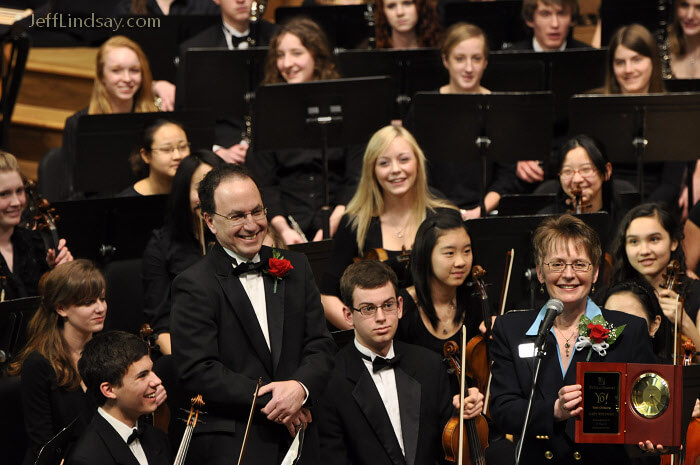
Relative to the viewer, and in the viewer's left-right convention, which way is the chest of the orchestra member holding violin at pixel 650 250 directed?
facing the viewer and to the left of the viewer

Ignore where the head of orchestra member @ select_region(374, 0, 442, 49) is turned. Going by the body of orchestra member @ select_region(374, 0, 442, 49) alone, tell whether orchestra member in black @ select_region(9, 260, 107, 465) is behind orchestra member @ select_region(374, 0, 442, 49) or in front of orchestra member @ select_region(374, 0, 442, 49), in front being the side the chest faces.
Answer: in front

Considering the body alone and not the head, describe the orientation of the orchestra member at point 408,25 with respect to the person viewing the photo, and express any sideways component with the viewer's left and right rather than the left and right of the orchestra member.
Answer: facing the viewer

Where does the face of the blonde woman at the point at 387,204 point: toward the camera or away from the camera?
toward the camera

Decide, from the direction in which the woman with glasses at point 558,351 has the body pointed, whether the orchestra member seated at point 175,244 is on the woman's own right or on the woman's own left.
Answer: on the woman's own right

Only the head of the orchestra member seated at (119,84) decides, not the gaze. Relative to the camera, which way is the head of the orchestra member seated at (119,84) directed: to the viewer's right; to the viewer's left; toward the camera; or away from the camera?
toward the camera

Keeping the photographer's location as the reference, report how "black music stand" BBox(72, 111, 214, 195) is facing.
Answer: facing away from the viewer

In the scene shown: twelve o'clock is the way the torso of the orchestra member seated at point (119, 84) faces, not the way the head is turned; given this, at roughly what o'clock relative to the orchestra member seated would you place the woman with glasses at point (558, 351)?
The woman with glasses is roughly at 11 o'clock from the orchestra member seated.

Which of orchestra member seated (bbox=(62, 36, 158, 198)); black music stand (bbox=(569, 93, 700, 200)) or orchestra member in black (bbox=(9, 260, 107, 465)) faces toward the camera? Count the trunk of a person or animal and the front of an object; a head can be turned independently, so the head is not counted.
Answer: orchestra member seated (bbox=(62, 36, 158, 198))

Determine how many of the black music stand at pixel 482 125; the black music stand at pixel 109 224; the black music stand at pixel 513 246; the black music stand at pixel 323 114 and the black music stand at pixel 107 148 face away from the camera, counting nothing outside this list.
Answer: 5

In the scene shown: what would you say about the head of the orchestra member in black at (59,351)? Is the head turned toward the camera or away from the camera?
toward the camera

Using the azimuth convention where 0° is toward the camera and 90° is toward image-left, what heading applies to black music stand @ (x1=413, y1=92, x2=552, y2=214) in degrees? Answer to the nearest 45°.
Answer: approximately 180°

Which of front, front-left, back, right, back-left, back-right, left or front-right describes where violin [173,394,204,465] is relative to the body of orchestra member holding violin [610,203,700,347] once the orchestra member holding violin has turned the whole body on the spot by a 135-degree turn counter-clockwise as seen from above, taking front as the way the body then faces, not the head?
back-right

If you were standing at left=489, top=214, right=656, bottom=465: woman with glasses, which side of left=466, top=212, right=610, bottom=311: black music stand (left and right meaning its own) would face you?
back

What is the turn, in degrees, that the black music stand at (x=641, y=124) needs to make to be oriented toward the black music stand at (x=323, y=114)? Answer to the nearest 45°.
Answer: approximately 90° to its left

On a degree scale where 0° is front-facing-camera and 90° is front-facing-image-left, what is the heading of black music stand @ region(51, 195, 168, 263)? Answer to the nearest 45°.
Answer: approximately 180°

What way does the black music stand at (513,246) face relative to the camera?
away from the camera

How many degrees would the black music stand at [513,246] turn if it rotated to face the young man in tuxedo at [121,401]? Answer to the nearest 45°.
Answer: approximately 135° to its left

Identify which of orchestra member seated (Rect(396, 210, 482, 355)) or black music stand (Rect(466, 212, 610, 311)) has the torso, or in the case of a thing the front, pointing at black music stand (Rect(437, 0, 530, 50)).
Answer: black music stand (Rect(466, 212, 610, 311))

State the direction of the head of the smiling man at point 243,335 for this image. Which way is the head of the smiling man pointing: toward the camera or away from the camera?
toward the camera

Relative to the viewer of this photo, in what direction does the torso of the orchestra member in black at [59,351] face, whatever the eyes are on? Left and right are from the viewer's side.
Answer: facing to the right of the viewer

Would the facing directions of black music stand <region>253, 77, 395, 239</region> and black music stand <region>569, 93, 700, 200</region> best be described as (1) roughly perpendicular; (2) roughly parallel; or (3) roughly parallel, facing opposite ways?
roughly parallel

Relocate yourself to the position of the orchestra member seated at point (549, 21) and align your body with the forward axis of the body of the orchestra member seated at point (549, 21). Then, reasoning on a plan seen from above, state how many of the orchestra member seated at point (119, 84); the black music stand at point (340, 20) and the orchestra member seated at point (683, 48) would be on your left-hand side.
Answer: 1
